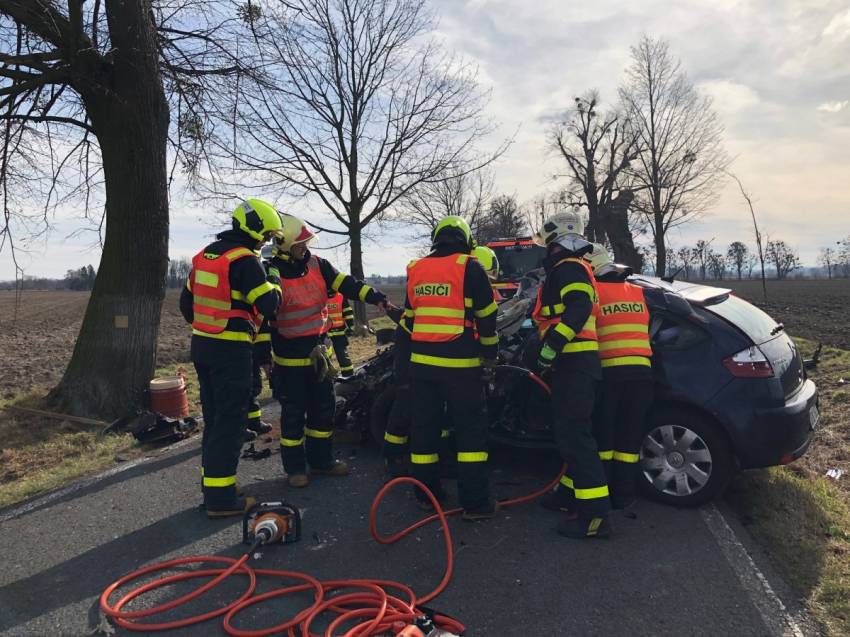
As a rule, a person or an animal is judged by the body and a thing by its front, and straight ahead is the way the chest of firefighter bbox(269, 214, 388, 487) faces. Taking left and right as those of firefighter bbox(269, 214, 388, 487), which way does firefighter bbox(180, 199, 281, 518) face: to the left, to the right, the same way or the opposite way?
to the left

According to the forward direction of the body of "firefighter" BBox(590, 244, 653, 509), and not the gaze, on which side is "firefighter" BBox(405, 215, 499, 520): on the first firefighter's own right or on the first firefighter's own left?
on the first firefighter's own left

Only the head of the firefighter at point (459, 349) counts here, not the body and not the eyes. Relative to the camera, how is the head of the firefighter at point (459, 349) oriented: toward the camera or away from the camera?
away from the camera

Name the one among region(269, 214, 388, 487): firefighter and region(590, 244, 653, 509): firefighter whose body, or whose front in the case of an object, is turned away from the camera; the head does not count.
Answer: region(590, 244, 653, 509): firefighter

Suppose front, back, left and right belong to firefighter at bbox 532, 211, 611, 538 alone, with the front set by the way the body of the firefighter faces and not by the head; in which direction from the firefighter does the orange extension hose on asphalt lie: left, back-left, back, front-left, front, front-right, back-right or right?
front-left

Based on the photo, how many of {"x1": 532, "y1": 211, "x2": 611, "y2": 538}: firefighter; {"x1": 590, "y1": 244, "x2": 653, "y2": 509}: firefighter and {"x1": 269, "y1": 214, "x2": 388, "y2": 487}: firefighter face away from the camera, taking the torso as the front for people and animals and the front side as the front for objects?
1

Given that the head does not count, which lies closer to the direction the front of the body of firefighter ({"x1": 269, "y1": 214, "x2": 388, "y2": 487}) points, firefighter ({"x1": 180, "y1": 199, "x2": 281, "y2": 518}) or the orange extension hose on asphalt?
the orange extension hose on asphalt

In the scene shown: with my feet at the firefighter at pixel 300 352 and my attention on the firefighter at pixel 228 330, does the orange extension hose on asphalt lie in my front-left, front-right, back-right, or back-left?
front-left

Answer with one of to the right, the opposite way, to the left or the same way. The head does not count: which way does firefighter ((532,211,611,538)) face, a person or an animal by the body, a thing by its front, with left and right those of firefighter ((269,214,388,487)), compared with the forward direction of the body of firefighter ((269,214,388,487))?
the opposite way

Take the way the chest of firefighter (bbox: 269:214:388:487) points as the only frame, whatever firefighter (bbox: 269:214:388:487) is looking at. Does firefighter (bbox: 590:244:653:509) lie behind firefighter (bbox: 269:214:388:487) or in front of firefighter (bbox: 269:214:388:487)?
in front

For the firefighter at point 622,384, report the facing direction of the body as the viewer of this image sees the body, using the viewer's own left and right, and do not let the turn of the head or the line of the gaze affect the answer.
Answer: facing away from the viewer

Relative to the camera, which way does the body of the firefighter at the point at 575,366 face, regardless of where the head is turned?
to the viewer's left

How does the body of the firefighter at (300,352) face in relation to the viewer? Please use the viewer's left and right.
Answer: facing the viewer and to the right of the viewer

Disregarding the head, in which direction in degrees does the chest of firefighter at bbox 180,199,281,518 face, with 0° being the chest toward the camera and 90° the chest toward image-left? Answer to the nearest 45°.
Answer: approximately 225°

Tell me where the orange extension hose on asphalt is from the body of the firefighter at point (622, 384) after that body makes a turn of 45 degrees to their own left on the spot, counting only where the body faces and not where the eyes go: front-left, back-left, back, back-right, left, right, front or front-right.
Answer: left

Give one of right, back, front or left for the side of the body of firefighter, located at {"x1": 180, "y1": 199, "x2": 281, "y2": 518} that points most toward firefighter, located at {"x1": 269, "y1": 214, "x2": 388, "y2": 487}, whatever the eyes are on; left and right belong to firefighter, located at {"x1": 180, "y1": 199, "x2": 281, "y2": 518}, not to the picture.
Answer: front

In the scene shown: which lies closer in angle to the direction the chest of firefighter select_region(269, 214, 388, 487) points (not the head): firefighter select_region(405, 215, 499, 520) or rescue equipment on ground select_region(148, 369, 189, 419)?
the firefighter

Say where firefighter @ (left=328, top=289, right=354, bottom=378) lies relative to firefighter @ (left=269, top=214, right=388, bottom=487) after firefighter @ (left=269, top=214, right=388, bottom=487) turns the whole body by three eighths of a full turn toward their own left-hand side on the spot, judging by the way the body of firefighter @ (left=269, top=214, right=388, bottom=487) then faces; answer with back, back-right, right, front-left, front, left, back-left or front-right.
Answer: front

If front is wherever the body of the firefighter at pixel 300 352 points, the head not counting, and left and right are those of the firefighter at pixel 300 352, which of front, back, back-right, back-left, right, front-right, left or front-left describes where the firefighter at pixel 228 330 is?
right
